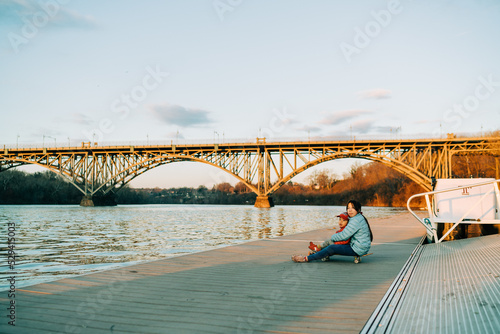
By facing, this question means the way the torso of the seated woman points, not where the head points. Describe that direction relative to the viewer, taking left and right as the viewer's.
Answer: facing to the left of the viewer

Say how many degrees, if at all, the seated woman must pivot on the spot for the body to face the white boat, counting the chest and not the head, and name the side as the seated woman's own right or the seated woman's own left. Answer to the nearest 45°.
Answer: approximately 135° to the seated woman's own right
